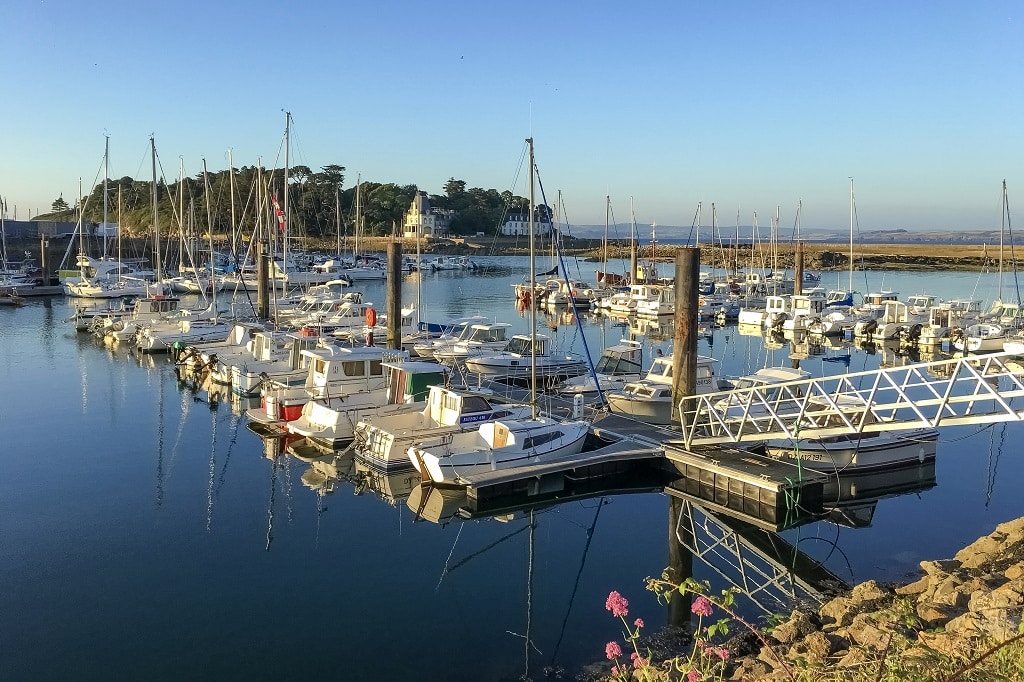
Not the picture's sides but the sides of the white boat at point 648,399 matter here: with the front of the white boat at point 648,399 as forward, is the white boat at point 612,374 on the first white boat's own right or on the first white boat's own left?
on the first white boat's own right

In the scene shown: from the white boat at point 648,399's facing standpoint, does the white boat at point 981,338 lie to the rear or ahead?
to the rear

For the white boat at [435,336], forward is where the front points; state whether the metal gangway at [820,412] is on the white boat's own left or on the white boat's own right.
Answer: on the white boat's own left

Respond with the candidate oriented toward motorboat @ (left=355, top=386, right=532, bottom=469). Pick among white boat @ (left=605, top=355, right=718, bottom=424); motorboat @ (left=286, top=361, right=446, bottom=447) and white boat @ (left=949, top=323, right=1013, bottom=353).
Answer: white boat @ (left=605, top=355, right=718, bottom=424)

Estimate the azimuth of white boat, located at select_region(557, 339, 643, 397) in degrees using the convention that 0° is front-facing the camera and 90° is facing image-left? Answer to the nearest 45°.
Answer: approximately 45°

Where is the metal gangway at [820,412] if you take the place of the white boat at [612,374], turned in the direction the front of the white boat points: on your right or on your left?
on your left

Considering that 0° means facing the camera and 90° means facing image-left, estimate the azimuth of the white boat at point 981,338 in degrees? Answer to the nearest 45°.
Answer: approximately 225°

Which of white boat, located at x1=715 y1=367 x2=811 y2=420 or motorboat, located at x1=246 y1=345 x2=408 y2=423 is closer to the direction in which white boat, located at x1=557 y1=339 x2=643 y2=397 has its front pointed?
the motorboat
